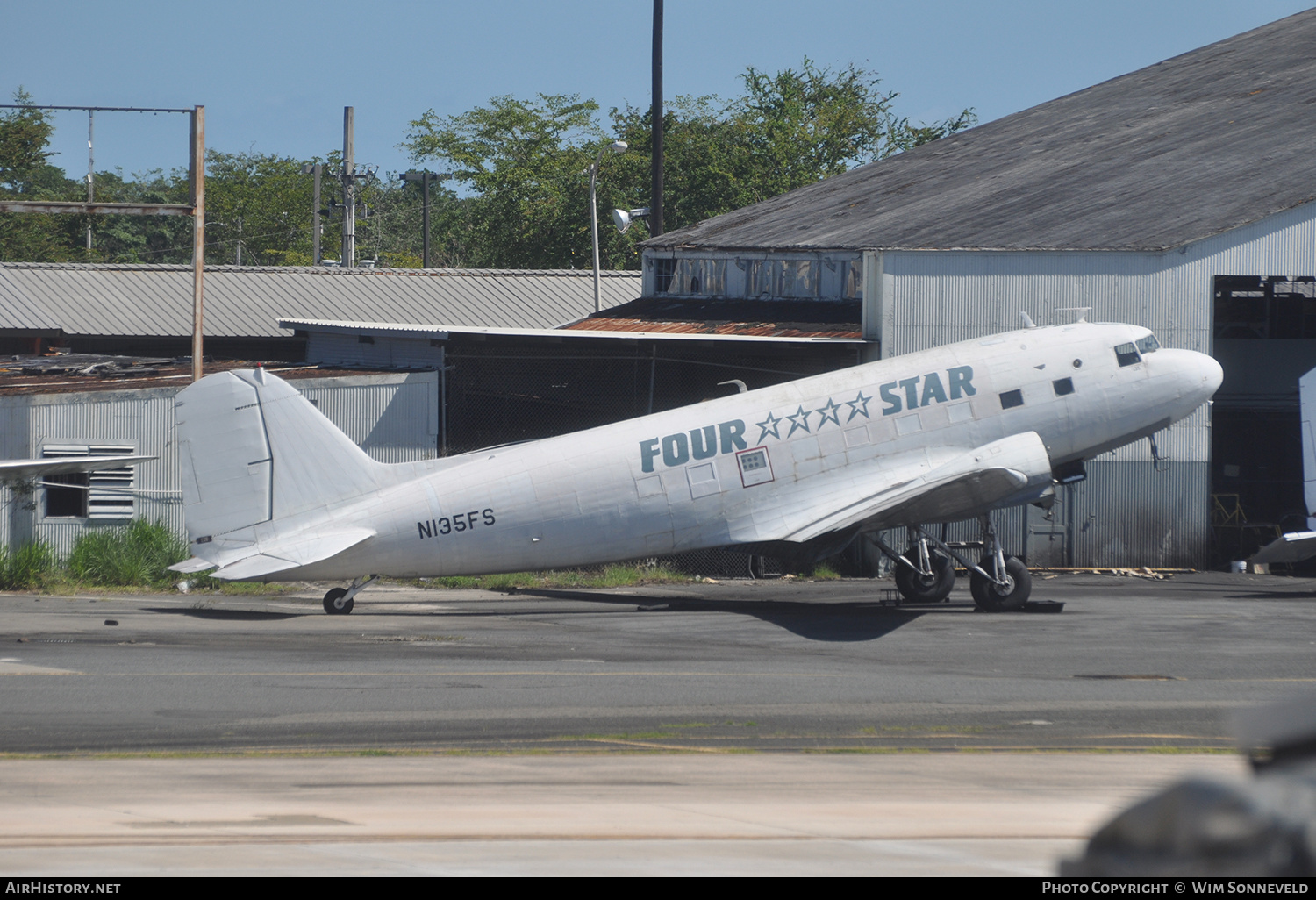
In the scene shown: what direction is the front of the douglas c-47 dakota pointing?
to the viewer's right

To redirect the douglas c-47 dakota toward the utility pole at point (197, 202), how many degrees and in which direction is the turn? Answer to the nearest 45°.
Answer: approximately 135° to its left

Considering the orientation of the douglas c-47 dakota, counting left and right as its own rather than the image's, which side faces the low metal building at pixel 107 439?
back

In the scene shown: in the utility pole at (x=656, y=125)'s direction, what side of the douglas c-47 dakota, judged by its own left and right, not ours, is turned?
left

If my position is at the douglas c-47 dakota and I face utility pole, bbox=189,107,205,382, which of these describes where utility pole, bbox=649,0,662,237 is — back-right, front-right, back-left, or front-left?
front-right

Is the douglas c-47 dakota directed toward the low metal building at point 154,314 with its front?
no

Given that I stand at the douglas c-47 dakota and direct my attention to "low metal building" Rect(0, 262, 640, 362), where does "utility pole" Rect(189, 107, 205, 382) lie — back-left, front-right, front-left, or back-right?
front-left
